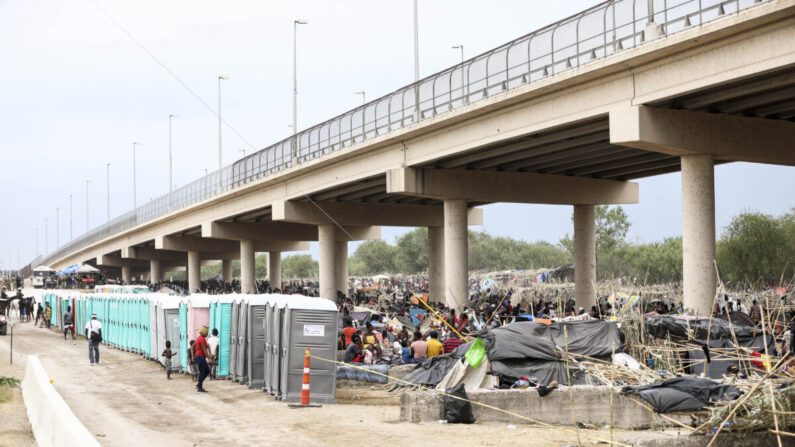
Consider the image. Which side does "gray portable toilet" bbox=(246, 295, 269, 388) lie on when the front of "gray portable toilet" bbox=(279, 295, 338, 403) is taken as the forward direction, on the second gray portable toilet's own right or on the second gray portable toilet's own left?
on the second gray portable toilet's own right

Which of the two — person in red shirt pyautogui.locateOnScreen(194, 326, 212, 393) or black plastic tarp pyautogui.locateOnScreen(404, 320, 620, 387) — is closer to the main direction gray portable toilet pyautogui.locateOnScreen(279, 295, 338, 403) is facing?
the person in red shirt

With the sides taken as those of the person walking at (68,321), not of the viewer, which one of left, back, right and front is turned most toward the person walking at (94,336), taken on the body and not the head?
front

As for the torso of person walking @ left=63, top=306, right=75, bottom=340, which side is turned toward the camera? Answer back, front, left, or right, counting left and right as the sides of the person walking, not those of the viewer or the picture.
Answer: front

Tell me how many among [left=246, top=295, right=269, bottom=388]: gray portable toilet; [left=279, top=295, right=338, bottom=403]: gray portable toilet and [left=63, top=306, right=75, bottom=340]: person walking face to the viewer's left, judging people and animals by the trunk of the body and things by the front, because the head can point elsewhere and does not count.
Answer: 2

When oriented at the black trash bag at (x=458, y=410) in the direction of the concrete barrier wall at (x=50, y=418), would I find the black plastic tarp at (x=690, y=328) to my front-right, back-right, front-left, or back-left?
back-right

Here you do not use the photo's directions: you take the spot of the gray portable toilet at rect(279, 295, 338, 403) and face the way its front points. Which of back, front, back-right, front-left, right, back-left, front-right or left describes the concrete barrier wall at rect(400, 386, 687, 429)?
back-left

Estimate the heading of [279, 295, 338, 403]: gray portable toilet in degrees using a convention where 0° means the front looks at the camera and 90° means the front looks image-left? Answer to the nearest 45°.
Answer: approximately 90°

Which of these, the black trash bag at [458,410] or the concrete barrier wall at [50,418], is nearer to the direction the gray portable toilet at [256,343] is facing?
the concrete barrier wall

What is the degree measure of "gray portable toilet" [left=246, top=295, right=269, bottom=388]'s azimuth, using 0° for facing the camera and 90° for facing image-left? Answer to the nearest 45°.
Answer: approximately 90°

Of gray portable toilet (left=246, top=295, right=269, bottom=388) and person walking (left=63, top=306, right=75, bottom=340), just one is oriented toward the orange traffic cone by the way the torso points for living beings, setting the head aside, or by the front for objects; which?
the person walking

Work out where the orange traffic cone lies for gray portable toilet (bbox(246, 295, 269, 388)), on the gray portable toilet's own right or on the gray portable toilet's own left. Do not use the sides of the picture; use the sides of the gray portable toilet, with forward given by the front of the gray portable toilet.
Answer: on the gray portable toilet's own left
